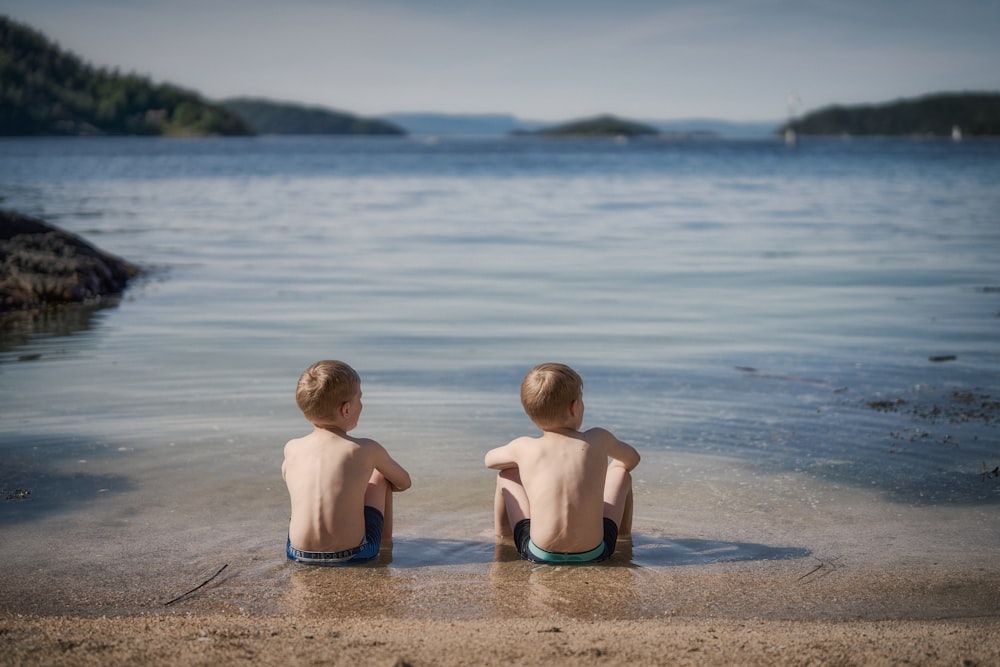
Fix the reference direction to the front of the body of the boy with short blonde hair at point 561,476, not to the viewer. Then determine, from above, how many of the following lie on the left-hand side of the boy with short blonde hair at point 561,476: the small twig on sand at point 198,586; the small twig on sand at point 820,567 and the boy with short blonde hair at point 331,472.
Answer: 2

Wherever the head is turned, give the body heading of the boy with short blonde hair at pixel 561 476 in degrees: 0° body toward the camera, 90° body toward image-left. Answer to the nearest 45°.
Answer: approximately 180°

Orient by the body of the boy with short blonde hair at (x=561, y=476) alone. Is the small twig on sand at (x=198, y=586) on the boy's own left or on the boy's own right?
on the boy's own left

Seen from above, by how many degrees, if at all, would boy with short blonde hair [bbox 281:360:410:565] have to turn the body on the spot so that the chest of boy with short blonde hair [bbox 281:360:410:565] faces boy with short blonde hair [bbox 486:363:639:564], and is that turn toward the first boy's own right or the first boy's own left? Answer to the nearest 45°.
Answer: approximately 45° to the first boy's own right

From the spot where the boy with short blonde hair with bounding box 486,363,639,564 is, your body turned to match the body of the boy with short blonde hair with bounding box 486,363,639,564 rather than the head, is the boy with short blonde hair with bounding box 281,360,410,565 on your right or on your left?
on your left

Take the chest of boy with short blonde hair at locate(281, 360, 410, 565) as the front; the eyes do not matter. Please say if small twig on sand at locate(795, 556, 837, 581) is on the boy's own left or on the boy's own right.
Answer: on the boy's own right

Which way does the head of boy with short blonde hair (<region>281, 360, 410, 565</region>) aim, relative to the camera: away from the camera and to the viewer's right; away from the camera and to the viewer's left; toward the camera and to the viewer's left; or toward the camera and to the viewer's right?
away from the camera and to the viewer's right

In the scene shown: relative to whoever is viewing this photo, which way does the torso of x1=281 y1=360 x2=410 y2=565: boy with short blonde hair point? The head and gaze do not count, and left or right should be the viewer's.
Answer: facing away from the viewer and to the right of the viewer

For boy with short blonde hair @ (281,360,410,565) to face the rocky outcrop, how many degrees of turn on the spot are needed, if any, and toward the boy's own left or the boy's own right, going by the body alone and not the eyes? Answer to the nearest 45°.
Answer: approximately 45° to the boy's own left
